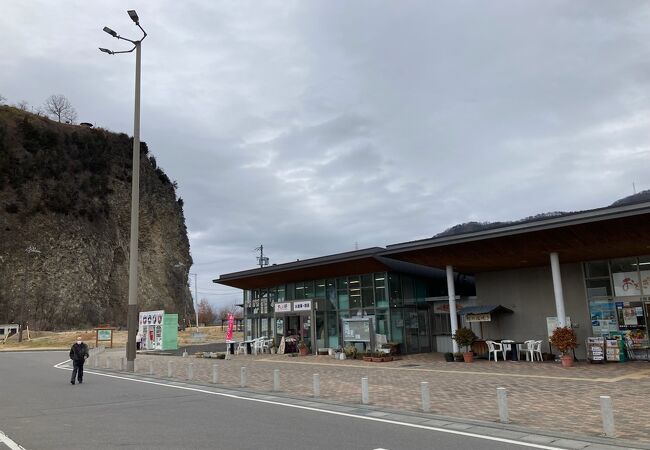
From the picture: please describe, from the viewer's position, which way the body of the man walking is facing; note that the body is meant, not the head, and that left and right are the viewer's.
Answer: facing the viewer

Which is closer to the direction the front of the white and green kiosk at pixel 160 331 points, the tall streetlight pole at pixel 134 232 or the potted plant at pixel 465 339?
the tall streetlight pole

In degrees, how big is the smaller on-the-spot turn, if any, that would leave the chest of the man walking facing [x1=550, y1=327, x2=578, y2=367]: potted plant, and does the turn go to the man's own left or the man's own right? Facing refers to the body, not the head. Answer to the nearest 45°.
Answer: approximately 90° to the man's own left

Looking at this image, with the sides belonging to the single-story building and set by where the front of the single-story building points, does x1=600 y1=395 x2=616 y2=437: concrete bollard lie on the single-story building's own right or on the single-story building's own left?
on the single-story building's own left

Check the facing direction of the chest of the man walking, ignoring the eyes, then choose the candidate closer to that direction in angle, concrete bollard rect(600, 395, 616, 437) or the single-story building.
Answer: the concrete bollard

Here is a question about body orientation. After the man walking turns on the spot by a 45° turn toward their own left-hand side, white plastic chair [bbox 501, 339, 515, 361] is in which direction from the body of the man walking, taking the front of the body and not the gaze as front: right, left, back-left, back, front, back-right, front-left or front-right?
front-left

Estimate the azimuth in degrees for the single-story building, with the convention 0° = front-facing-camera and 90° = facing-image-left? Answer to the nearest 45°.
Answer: approximately 45°

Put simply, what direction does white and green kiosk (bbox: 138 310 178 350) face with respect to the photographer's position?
facing the viewer and to the left of the viewer

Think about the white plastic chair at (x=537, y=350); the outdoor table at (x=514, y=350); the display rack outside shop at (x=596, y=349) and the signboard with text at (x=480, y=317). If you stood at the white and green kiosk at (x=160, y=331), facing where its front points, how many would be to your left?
4

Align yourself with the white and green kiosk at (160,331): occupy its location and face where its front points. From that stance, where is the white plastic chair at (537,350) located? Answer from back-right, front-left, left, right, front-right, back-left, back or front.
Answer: left

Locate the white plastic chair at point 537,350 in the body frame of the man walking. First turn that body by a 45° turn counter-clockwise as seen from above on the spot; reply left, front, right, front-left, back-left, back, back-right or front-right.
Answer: front-left

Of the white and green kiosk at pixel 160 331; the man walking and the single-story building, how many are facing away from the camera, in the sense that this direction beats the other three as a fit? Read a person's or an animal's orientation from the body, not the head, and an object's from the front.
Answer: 0

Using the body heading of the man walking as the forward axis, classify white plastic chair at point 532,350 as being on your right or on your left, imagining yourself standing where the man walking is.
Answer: on your left

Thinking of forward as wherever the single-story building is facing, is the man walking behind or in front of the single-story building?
in front
